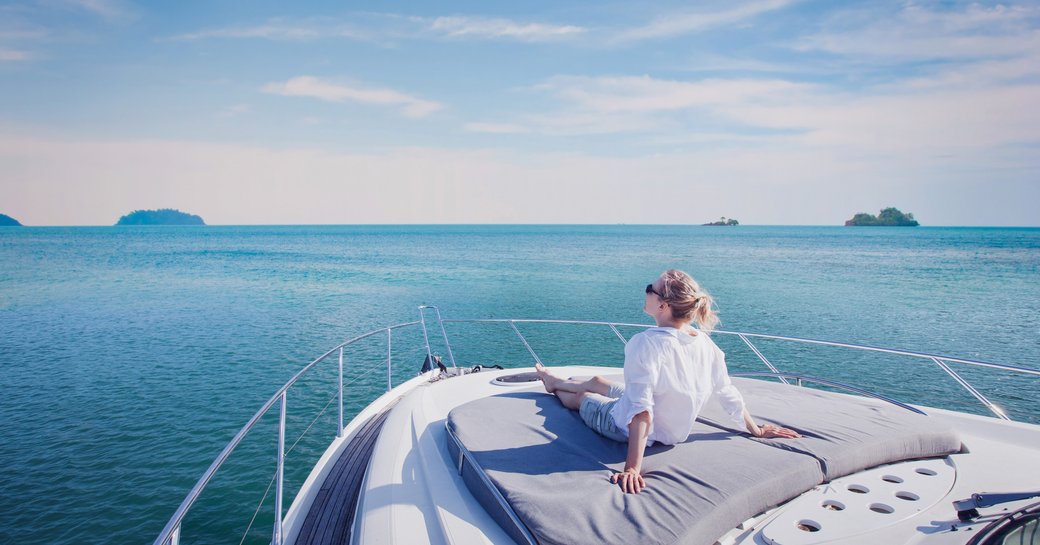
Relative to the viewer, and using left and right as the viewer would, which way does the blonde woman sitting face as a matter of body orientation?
facing away from the viewer and to the left of the viewer

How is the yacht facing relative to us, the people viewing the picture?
facing away from the viewer and to the left of the viewer

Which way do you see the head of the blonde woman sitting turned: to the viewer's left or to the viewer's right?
to the viewer's left
